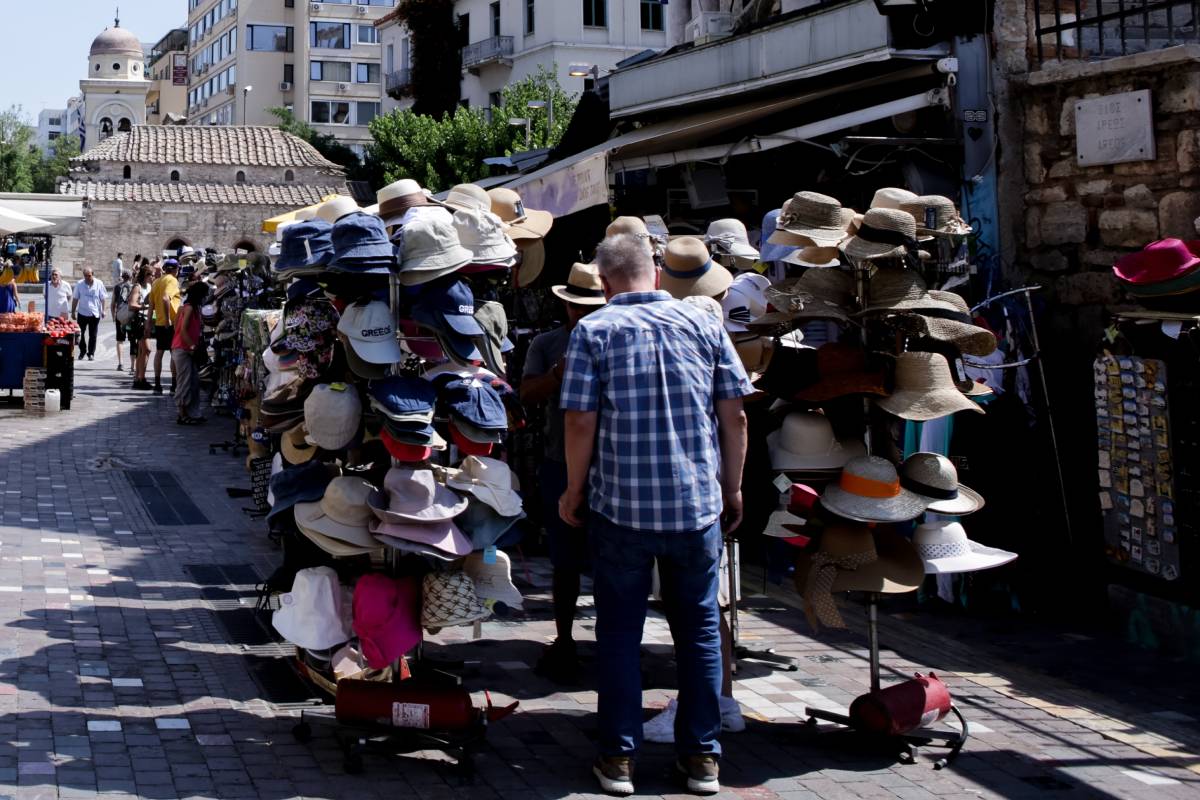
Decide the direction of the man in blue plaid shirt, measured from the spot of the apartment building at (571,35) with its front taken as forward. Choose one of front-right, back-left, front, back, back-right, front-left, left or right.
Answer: front-left

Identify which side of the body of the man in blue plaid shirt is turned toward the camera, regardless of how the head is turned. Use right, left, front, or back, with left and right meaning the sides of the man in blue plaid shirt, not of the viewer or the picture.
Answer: back

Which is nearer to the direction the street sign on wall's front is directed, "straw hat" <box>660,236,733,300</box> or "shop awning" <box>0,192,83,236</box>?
the straw hat

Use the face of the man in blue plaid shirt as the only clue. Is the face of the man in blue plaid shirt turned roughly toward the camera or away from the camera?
away from the camera

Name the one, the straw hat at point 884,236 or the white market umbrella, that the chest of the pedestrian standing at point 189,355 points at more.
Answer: the straw hat

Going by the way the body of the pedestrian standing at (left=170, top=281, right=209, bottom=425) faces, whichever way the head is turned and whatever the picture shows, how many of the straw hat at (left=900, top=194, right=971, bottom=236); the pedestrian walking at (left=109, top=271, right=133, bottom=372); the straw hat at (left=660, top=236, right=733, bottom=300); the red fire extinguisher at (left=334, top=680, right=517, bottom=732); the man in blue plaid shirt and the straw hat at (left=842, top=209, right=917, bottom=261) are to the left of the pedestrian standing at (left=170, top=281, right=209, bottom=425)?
1

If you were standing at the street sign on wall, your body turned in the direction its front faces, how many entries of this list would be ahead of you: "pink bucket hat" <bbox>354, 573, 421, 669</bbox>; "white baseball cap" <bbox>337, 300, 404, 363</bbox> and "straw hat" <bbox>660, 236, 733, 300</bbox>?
3

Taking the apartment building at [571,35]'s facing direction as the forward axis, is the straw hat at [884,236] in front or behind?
in front

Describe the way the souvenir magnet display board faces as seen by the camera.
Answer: facing the viewer and to the left of the viewer

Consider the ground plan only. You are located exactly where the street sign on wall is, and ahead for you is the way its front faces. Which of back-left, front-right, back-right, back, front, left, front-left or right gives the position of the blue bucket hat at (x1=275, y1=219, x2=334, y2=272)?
front

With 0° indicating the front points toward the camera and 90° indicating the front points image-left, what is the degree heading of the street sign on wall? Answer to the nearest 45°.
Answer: approximately 45°

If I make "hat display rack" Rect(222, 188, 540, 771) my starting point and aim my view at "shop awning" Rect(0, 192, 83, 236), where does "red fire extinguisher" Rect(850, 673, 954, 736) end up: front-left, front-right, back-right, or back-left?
back-right

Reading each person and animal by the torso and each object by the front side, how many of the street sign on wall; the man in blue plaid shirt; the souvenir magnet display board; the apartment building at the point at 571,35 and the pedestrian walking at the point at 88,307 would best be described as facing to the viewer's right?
0
